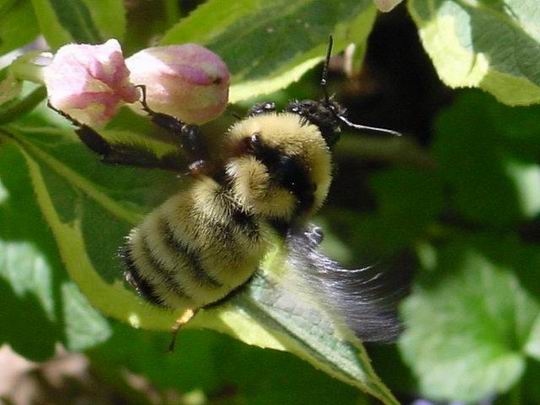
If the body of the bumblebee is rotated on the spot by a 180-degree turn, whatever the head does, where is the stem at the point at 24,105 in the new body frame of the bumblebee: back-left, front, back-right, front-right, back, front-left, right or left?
right

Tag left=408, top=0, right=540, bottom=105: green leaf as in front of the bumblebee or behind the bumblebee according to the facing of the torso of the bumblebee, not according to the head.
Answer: in front

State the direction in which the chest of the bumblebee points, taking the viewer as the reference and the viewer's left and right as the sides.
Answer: facing away from the viewer and to the right of the viewer

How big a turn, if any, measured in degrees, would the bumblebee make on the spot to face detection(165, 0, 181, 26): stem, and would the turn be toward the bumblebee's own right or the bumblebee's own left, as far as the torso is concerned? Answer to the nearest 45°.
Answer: approximately 45° to the bumblebee's own left

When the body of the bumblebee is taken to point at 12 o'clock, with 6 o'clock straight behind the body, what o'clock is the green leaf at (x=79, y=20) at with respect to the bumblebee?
The green leaf is roughly at 10 o'clock from the bumblebee.

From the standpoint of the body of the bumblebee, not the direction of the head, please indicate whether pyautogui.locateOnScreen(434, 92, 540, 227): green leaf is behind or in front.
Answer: in front

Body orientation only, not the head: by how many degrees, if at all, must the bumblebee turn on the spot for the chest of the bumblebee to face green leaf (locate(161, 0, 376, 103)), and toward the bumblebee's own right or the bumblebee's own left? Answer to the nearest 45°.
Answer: approximately 45° to the bumblebee's own left

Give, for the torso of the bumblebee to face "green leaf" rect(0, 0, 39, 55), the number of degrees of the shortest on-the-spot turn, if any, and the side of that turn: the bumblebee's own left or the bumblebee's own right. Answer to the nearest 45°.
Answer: approximately 90° to the bumblebee's own left
